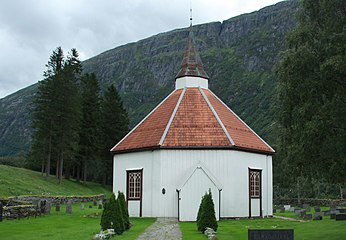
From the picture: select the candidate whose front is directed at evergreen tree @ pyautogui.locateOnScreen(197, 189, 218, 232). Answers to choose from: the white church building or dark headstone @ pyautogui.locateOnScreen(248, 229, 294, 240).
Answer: the white church building

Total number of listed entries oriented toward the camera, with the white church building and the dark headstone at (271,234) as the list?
2

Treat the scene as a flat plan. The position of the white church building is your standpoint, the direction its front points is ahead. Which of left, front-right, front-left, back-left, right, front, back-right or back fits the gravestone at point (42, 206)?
right

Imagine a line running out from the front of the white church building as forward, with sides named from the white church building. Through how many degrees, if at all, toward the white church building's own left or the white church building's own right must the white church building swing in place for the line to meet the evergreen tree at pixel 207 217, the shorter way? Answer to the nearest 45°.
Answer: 0° — it already faces it

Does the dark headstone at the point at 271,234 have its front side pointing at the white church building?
no

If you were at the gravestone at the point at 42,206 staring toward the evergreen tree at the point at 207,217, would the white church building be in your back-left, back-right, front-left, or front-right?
front-left

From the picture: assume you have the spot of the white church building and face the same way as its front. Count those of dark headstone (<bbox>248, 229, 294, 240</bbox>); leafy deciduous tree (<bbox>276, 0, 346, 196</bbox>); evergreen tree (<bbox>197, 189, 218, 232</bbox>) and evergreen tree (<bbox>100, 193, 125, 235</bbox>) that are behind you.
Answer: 0

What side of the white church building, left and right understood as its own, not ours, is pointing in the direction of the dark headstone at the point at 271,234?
front

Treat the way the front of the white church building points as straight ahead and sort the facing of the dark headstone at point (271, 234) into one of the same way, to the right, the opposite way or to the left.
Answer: the same way

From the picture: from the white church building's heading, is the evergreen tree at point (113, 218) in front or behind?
in front

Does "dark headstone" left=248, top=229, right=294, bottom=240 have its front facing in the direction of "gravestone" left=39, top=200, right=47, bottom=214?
no

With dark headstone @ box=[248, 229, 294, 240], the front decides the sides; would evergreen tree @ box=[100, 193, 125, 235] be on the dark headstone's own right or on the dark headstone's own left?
on the dark headstone's own right

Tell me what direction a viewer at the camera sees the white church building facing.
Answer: facing the viewer

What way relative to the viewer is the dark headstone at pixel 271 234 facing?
toward the camera

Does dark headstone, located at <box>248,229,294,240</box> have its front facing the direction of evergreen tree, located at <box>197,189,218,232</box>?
no
